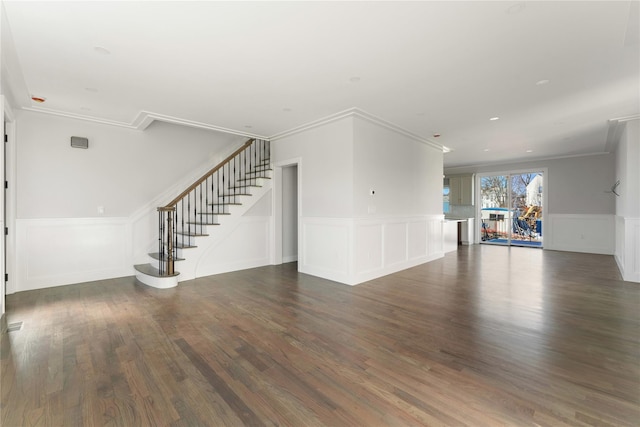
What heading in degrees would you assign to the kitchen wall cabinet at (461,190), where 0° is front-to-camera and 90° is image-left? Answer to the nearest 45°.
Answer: approximately 0°

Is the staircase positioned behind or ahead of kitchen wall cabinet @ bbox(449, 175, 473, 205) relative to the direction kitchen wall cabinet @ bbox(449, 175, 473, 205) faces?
ahead

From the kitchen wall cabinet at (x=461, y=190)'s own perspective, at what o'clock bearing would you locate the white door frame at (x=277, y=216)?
The white door frame is roughly at 1 o'clock from the kitchen wall cabinet.

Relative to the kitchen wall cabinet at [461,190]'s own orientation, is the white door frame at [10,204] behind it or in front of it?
in front

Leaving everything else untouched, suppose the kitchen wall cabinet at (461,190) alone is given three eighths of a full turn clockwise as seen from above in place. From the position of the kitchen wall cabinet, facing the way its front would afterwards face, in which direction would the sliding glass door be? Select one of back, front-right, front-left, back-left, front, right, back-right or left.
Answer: back-right
